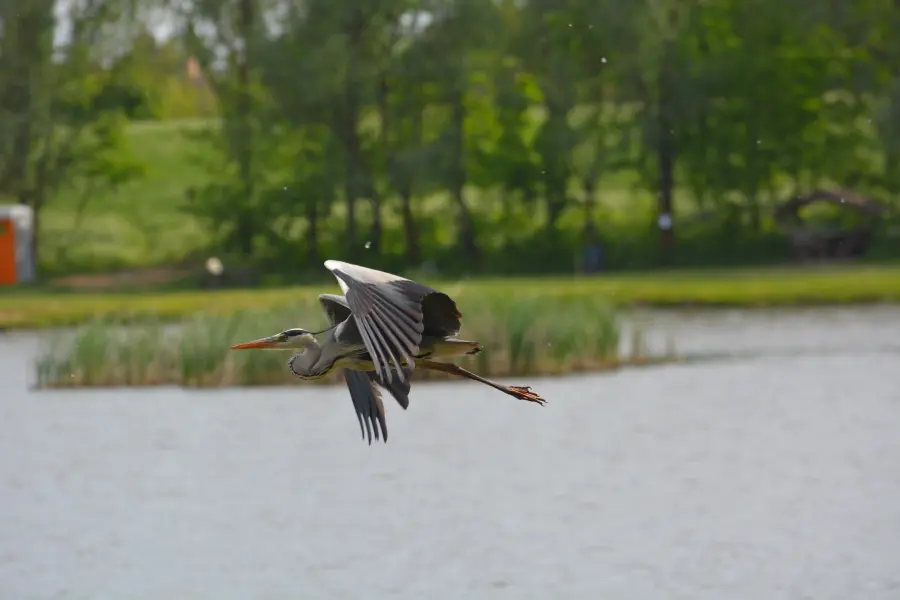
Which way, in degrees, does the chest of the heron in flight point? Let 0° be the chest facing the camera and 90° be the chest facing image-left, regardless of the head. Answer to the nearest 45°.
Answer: approximately 90°

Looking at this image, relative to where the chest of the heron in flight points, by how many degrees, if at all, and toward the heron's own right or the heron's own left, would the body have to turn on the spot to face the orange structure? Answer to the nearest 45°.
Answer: approximately 90° to the heron's own right
